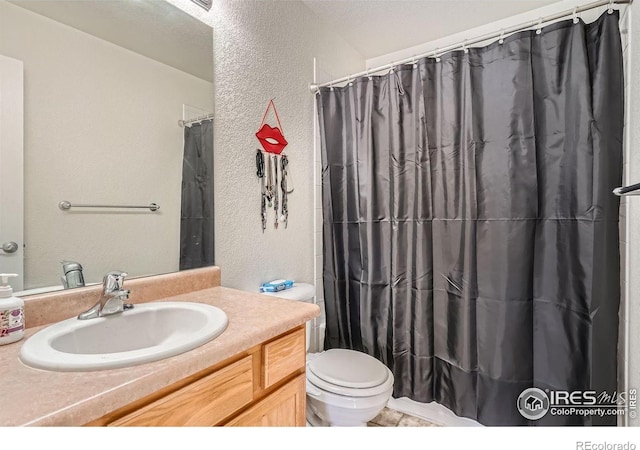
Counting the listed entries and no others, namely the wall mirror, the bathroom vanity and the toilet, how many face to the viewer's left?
0

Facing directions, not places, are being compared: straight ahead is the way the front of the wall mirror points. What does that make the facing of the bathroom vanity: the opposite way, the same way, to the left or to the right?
the same way

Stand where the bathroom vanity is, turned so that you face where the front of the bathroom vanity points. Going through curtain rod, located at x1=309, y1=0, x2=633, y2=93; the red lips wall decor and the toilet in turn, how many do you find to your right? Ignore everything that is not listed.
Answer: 0

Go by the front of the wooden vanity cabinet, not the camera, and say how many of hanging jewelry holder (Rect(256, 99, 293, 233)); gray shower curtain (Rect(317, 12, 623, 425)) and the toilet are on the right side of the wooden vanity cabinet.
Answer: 0

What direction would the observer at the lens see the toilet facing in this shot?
facing the viewer and to the right of the viewer

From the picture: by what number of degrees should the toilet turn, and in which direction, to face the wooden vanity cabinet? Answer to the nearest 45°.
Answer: approximately 90° to its right

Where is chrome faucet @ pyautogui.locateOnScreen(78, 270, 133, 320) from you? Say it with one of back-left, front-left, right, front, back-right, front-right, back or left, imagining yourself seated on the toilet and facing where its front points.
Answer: right

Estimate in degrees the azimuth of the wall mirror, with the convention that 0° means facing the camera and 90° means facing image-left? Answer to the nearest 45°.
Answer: approximately 315°

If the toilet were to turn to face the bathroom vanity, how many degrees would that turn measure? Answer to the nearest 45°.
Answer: approximately 90° to its right

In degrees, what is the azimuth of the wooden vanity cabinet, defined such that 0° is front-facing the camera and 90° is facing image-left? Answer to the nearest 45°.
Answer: approximately 315°

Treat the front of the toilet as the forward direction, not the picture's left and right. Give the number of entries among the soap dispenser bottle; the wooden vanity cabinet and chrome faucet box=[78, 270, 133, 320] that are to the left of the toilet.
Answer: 0

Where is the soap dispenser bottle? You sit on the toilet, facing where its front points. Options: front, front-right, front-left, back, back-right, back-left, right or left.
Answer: right
